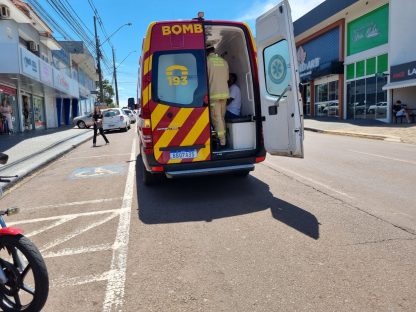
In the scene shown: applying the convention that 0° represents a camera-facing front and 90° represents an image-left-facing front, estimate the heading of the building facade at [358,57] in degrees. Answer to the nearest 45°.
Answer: approximately 45°

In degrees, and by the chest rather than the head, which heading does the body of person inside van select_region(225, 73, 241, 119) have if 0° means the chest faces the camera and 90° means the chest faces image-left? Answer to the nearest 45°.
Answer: approximately 90°

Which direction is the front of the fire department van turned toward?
away from the camera

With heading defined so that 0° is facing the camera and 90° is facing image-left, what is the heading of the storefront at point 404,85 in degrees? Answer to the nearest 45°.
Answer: approximately 45°

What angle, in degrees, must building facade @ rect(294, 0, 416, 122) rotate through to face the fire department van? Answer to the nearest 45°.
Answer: approximately 45° to its left

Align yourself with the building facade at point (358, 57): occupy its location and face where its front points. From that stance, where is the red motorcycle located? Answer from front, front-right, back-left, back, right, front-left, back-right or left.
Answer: front-left

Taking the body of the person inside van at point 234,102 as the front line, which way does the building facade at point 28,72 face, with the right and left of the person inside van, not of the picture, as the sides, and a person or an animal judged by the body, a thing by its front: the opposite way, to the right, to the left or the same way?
the opposite way

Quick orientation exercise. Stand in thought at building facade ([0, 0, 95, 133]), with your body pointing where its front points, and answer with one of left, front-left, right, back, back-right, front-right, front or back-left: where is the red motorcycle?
front-right

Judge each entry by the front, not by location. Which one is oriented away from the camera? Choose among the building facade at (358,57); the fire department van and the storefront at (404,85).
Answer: the fire department van
